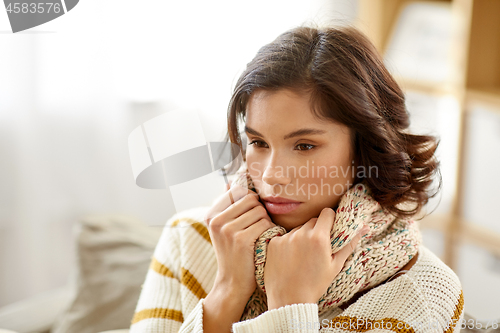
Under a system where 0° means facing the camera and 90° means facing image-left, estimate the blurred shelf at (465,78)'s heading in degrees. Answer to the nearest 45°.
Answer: approximately 45°

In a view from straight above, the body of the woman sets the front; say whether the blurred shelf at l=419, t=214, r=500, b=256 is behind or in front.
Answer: behind

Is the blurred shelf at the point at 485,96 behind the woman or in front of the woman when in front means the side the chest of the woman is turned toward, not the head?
behind

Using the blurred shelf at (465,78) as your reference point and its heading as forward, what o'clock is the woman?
The woman is roughly at 11 o'clock from the blurred shelf.

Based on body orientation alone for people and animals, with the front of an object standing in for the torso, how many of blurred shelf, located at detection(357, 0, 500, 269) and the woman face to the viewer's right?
0

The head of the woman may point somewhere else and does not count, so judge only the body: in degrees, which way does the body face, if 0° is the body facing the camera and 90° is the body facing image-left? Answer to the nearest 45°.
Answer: approximately 45°
